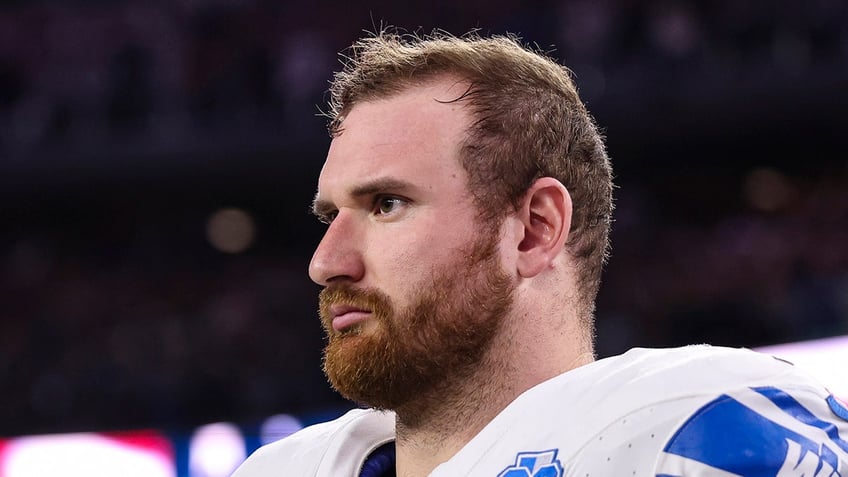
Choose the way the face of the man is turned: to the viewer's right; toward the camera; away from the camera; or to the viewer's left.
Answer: to the viewer's left

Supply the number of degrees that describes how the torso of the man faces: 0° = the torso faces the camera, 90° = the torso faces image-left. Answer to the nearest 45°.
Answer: approximately 45°
